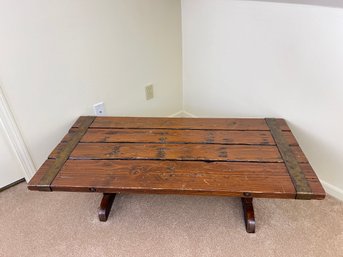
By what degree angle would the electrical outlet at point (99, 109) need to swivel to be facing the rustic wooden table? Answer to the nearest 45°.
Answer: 0° — it already faces it

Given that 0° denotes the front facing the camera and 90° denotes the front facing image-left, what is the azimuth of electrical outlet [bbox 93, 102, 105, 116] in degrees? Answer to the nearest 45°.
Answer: approximately 315°
